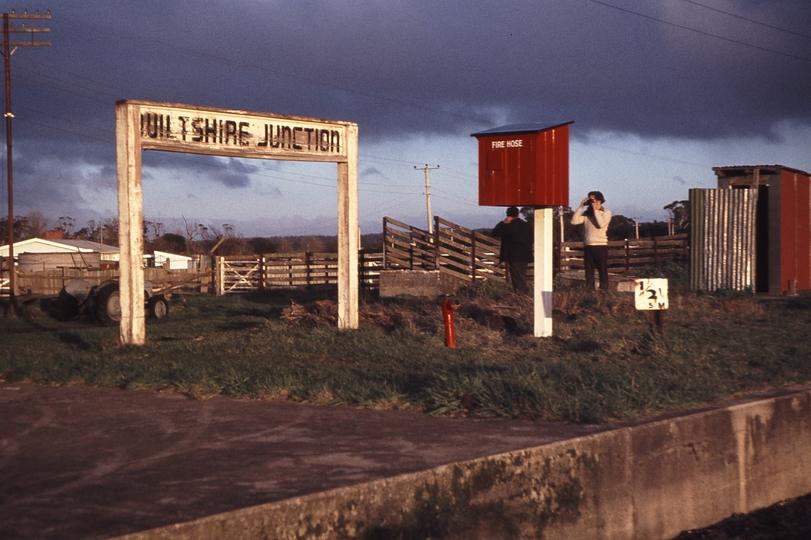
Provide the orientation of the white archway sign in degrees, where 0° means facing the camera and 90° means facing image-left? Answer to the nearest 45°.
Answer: approximately 315°

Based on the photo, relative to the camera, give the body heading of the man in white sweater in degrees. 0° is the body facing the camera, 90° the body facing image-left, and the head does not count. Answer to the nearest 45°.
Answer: approximately 45°

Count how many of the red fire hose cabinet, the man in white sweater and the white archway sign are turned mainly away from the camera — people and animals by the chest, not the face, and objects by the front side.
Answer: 0

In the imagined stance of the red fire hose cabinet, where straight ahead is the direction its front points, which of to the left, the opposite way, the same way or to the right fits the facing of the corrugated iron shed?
the same way

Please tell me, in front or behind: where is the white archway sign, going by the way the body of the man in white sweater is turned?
in front

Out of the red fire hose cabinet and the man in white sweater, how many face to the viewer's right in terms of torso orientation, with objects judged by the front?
0

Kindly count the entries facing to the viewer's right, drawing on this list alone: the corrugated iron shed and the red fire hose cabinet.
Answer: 0

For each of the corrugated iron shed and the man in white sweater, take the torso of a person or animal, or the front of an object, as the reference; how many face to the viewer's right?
0

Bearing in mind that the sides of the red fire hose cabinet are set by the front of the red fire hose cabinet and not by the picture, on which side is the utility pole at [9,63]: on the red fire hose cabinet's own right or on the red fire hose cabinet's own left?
on the red fire hose cabinet's own right

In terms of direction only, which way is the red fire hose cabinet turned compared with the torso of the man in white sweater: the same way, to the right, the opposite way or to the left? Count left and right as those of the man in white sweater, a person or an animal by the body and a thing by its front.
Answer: the same way

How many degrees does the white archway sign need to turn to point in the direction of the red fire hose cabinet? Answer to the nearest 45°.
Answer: approximately 45° to its left

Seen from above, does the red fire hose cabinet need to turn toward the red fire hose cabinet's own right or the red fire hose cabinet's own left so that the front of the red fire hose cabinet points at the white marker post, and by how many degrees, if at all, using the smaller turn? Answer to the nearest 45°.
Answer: approximately 90° to the red fire hose cabinet's own left

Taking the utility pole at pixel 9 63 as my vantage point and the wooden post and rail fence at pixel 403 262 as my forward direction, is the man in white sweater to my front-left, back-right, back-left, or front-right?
front-right

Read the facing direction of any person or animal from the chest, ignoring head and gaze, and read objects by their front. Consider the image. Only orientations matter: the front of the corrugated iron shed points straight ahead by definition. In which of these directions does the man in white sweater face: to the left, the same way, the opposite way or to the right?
the same way

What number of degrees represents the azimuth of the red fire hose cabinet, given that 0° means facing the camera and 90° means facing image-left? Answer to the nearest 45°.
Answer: approximately 45°
